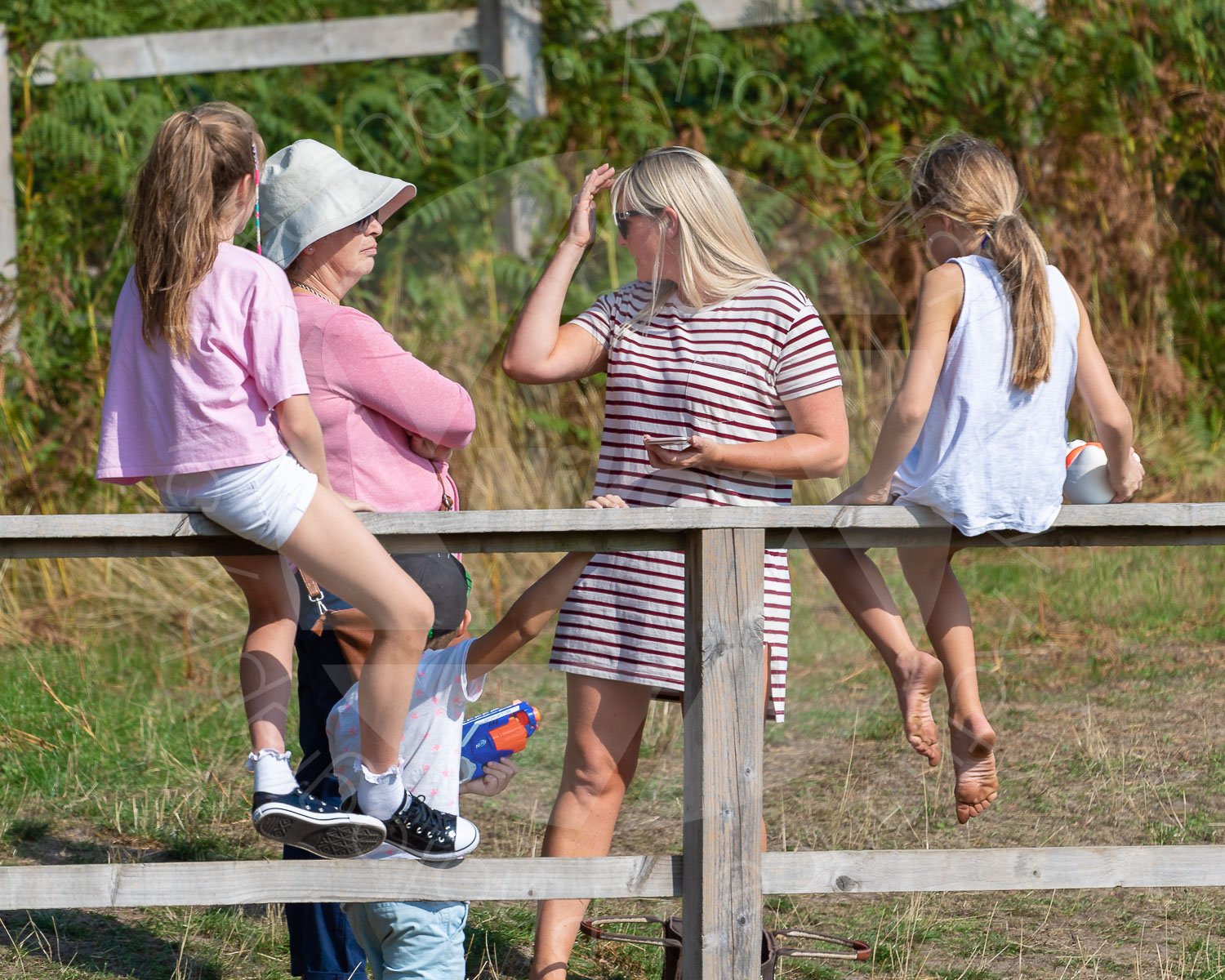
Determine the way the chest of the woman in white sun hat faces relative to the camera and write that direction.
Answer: to the viewer's right

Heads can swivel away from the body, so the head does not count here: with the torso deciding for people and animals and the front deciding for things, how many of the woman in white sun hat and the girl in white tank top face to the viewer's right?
1

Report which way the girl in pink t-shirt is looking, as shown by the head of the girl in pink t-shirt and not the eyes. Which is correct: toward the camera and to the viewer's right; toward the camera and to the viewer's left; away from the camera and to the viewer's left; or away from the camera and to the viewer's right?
away from the camera and to the viewer's right

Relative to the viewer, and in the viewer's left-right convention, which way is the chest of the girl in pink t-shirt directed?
facing away from the viewer and to the right of the viewer

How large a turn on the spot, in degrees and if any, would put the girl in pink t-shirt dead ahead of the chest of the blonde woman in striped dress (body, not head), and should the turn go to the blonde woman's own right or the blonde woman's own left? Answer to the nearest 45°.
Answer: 0° — they already face them

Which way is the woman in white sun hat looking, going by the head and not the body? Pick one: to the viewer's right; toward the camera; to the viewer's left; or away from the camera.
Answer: to the viewer's right

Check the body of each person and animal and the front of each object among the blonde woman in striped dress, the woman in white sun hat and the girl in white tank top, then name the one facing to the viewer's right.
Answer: the woman in white sun hat

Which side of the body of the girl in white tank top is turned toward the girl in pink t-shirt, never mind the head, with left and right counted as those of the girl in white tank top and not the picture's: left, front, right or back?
left

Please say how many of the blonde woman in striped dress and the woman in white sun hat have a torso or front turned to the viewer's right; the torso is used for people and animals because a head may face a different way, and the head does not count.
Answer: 1

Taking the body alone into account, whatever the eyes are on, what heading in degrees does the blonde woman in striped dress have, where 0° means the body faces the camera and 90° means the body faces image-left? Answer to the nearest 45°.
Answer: approximately 45°
